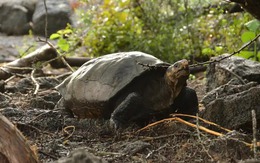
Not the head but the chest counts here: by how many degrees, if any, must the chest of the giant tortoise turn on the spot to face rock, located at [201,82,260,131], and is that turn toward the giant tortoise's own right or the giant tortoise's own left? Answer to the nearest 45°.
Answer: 0° — it already faces it

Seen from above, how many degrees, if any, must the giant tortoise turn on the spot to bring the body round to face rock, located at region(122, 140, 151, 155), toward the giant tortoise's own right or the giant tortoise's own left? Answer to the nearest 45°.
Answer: approximately 45° to the giant tortoise's own right

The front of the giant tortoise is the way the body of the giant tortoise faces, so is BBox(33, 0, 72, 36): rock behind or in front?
behind

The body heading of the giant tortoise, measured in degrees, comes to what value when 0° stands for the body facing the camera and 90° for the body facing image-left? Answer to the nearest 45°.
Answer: approximately 315°

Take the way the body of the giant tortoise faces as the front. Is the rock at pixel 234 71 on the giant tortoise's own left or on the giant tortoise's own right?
on the giant tortoise's own left

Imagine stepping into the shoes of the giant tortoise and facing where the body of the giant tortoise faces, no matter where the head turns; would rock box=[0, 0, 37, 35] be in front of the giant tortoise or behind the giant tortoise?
behind
